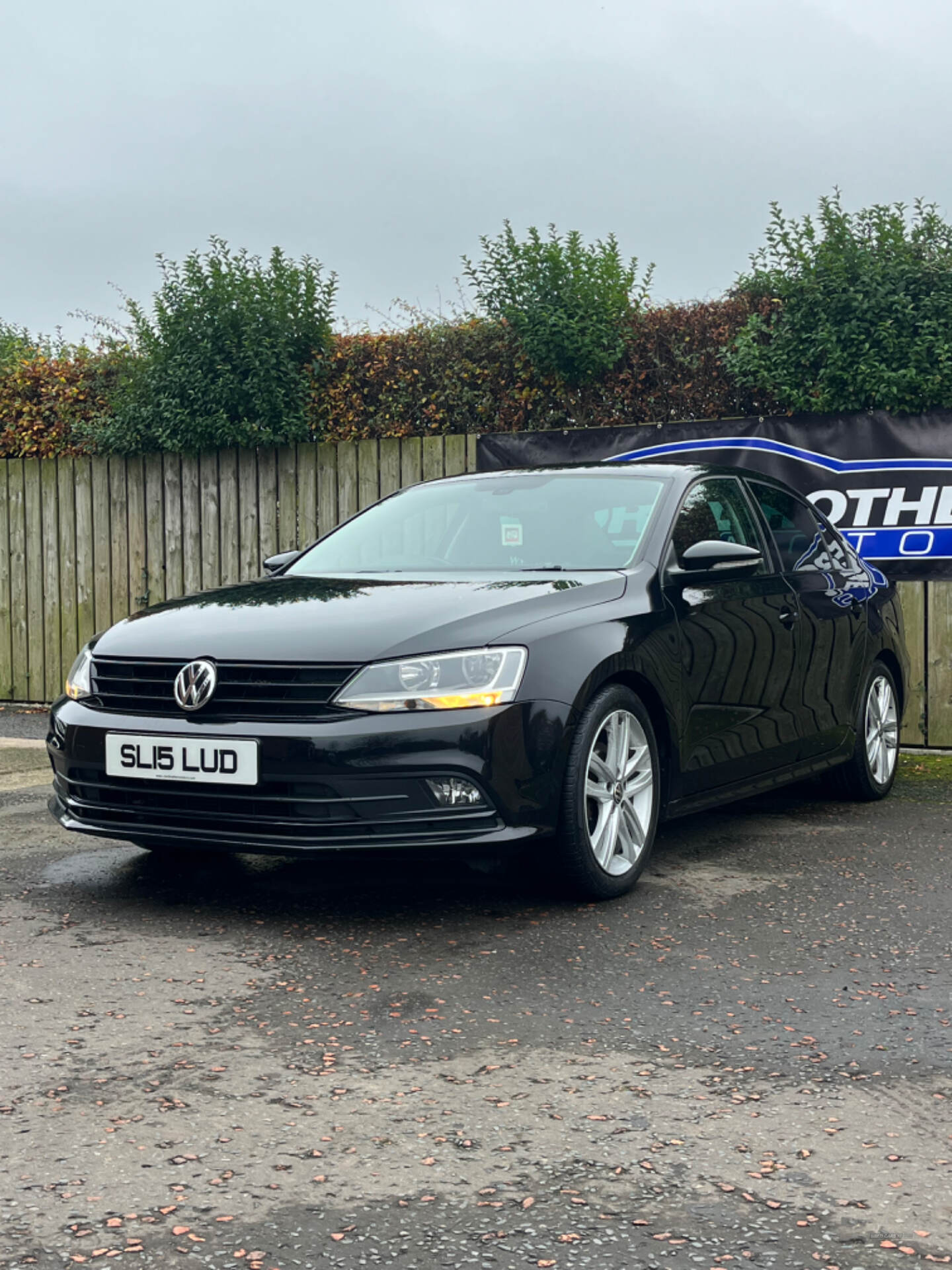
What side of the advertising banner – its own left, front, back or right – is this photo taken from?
front

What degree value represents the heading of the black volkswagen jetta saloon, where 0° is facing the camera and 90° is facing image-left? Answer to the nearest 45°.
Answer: approximately 45°

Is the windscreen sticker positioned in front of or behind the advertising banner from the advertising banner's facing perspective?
in front

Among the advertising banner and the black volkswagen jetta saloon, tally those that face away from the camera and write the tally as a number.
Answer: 0

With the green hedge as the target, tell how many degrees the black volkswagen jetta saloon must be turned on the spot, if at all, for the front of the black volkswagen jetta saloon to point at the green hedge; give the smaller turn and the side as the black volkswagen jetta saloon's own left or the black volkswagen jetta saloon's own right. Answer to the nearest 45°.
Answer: approximately 135° to the black volkswagen jetta saloon's own right

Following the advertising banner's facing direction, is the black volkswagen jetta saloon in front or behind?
in front

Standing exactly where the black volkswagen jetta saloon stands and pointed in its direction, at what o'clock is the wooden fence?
The wooden fence is roughly at 4 o'clock from the black volkswagen jetta saloon.

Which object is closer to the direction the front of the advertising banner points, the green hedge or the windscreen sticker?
the windscreen sticker

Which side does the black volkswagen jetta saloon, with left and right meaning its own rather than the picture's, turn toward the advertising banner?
back
